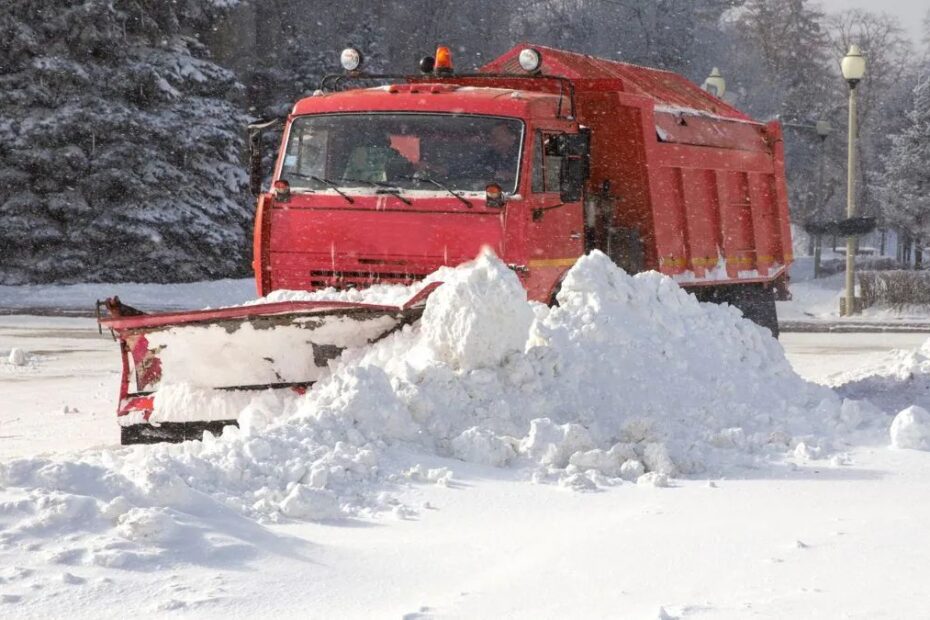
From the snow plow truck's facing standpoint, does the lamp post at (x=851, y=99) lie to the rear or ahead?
to the rear

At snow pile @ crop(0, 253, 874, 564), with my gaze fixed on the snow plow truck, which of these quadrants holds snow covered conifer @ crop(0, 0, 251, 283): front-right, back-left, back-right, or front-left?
front-left

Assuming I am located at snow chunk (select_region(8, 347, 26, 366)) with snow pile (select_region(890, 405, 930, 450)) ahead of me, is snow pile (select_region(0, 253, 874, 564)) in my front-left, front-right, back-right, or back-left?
front-right

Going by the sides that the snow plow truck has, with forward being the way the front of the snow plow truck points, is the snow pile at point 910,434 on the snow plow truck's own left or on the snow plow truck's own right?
on the snow plow truck's own left

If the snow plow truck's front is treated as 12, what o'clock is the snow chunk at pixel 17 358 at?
The snow chunk is roughly at 3 o'clock from the snow plow truck.

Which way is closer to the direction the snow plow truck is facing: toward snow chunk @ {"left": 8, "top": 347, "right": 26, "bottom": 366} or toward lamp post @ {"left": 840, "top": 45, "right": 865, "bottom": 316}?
the snow chunk

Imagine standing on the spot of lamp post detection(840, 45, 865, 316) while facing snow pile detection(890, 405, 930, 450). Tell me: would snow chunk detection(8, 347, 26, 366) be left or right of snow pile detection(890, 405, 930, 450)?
right

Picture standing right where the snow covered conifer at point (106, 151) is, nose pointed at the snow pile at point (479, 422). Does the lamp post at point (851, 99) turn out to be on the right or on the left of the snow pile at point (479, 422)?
left

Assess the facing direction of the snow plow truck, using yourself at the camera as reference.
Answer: facing the viewer and to the left of the viewer
